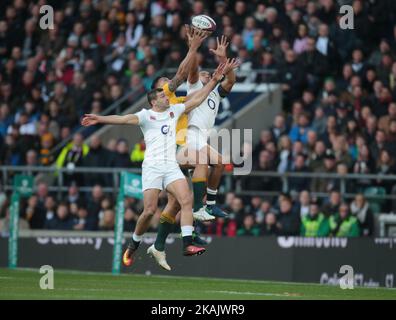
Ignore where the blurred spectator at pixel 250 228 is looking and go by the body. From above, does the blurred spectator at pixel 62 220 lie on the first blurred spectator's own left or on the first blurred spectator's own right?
on the first blurred spectator's own right

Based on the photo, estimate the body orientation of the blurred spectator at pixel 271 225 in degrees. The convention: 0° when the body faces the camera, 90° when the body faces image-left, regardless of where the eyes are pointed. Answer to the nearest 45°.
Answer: approximately 0°

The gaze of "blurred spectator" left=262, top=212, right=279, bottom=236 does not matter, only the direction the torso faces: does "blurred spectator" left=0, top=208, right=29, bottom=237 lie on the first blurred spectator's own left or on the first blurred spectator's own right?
on the first blurred spectator's own right
